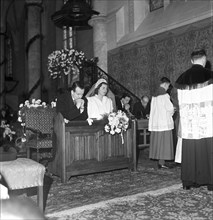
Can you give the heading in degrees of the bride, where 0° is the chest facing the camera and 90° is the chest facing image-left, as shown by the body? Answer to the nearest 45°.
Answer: approximately 315°

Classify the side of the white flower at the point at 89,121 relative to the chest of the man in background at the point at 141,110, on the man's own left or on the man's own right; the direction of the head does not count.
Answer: on the man's own right

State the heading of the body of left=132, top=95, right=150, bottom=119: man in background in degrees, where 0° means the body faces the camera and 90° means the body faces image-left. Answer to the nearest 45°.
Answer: approximately 315°

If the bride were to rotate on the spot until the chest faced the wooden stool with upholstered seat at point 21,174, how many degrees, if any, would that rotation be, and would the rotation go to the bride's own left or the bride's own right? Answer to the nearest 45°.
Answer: approximately 45° to the bride's own right

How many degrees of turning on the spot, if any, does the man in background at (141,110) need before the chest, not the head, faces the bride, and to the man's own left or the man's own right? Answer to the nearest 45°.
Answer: approximately 45° to the man's own right

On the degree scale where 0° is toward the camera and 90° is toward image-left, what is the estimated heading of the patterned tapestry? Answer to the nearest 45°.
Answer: approximately 45°

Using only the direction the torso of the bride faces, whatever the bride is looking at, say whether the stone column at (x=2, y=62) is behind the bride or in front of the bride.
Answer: behind

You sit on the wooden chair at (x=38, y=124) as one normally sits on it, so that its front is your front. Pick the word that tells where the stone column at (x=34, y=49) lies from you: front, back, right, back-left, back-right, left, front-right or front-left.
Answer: back-left

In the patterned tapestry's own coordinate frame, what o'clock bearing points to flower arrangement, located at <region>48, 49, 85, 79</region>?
The flower arrangement is roughly at 1 o'clock from the patterned tapestry.

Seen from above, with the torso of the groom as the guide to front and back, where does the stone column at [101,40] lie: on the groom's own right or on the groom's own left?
on the groom's own left

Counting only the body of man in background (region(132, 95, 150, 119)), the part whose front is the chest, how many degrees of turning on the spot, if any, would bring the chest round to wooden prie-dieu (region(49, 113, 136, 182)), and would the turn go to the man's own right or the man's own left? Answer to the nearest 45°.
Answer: approximately 45° to the man's own right
